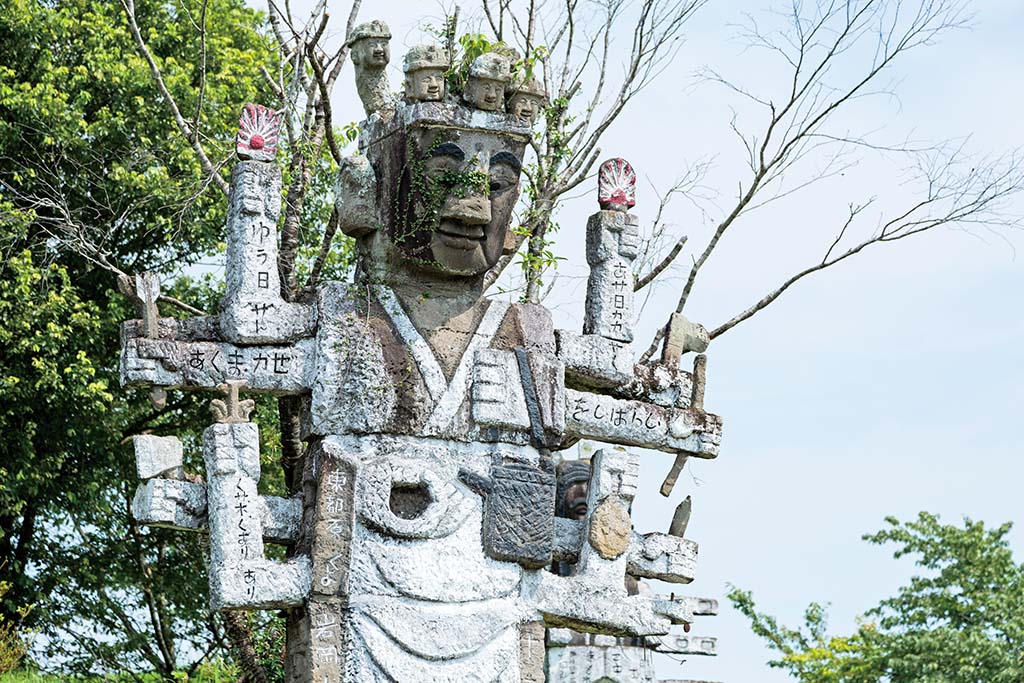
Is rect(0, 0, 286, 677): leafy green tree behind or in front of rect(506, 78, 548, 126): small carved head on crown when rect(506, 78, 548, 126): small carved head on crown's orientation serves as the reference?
behind

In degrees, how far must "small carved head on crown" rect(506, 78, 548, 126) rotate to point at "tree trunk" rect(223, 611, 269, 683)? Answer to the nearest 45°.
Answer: approximately 180°

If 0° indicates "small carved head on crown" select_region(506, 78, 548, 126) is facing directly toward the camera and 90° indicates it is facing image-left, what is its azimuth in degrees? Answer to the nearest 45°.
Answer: approximately 315°

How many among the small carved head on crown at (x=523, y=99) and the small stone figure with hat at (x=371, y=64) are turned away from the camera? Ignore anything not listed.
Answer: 0

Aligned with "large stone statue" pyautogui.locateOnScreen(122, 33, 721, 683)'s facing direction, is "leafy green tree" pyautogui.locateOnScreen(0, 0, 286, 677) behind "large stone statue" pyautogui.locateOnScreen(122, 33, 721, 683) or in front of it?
behind

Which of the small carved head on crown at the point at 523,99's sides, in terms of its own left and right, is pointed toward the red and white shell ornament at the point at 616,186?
left

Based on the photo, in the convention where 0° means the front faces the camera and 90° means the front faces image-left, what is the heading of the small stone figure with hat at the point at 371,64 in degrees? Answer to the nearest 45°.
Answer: approximately 315°

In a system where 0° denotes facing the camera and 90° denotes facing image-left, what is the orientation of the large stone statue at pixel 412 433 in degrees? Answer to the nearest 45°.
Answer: approximately 315°
